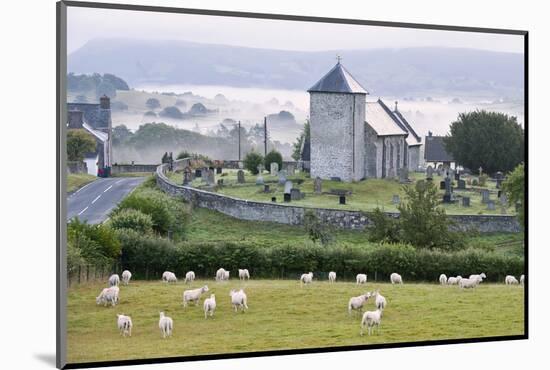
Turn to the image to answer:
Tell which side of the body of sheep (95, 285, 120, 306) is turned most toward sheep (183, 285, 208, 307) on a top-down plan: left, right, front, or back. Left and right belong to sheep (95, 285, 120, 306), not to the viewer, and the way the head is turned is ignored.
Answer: back

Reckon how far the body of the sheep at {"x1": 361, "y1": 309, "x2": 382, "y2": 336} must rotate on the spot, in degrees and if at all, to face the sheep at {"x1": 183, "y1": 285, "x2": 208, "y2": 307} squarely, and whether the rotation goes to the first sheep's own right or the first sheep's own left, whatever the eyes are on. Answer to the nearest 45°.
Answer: approximately 135° to the first sheep's own left

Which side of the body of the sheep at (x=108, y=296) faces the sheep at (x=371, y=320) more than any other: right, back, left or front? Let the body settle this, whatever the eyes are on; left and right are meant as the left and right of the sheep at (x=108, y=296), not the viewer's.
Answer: back

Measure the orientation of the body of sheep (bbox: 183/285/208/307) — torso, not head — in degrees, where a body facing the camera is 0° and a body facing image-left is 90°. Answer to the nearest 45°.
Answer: approximately 270°

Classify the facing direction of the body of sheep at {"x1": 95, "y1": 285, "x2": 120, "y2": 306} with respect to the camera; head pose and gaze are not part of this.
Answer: to the viewer's left

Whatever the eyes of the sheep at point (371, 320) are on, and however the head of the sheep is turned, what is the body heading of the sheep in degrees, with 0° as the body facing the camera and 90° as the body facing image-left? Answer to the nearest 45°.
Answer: approximately 225°

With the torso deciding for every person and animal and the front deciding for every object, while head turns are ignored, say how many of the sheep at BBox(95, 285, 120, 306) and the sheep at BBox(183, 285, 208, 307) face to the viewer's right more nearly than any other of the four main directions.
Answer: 1

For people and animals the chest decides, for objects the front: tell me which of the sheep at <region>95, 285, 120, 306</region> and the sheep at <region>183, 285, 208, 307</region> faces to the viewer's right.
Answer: the sheep at <region>183, 285, 208, 307</region>

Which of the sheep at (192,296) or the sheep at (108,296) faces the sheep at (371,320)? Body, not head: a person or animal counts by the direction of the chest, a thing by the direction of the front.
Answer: the sheep at (192,296)
